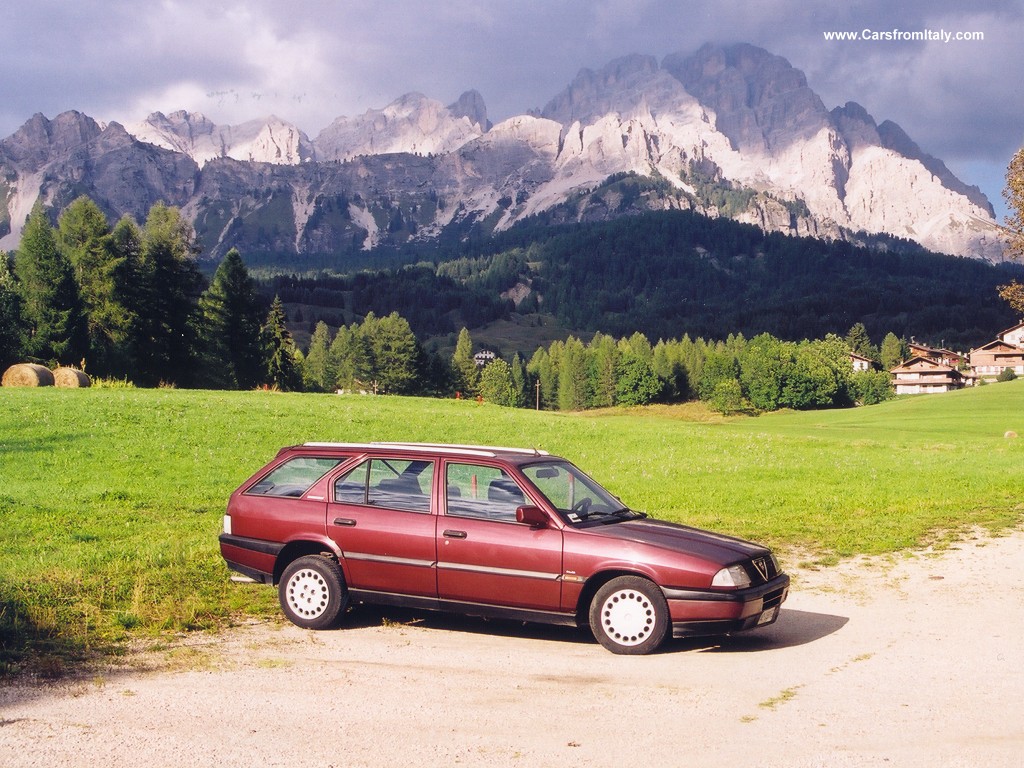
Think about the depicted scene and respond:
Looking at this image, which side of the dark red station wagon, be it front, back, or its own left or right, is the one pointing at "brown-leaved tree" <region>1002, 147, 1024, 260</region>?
left

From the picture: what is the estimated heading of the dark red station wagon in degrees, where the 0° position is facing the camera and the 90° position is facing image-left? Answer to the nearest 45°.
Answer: approximately 315°

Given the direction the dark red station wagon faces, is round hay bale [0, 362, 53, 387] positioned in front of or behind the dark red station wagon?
behind

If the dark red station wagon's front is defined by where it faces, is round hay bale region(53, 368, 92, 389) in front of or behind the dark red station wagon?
behind

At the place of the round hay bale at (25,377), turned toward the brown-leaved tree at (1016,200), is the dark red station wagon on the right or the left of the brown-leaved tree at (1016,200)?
right
